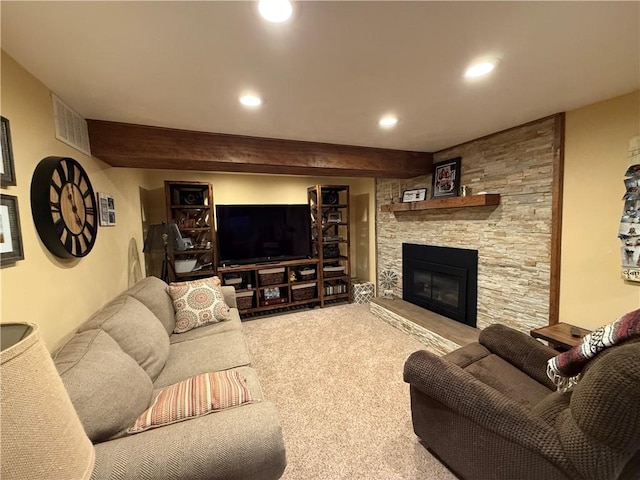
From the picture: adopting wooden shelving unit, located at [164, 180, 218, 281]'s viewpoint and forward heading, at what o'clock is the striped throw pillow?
The striped throw pillow is roughly at 12 o'clock from the wooden shelving unit.

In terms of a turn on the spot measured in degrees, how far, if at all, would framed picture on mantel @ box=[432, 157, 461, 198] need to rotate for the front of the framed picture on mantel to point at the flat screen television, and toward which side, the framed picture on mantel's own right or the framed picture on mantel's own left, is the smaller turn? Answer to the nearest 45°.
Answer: approximately 45° to the framed picture on mantel's own right

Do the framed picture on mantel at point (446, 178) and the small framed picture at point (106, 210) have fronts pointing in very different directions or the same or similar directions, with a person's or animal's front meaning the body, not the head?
very different directions

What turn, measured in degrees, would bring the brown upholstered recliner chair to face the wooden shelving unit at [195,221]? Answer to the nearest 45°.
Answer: approximately 45° to its left

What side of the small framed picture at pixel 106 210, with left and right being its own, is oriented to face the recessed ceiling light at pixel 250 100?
front

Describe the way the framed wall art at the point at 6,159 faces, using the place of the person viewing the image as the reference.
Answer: facing the viewer and to the right of the viewer

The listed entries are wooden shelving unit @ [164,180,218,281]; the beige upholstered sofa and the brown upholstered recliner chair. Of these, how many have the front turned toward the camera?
1

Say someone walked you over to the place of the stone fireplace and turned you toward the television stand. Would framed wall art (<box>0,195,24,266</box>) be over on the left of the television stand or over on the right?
left

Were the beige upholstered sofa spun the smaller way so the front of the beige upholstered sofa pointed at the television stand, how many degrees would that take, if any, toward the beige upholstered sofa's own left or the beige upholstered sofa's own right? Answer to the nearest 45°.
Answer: approximately 45° to the beige upholstered sofa's own left

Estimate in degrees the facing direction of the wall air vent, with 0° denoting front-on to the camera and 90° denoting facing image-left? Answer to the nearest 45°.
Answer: approximately 315°

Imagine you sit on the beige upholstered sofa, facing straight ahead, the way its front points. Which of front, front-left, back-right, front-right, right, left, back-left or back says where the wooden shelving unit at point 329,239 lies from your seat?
front-left

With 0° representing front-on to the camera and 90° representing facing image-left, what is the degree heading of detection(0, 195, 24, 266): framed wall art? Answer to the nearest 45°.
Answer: approximately 315°

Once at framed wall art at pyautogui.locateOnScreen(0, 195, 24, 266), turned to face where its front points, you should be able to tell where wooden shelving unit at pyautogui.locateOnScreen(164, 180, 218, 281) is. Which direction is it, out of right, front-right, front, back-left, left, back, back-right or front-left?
left

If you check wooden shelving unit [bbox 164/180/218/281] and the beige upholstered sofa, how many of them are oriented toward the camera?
1
